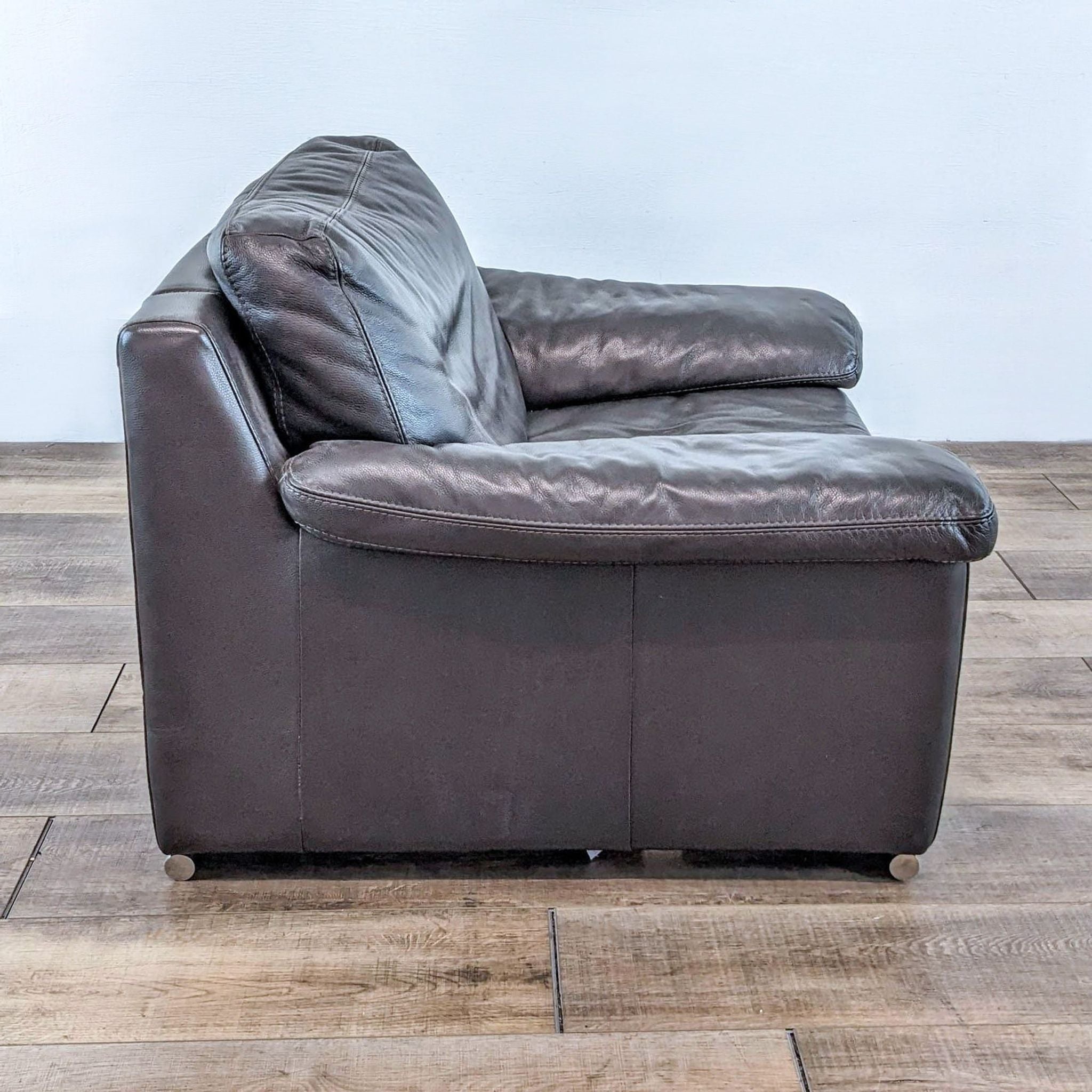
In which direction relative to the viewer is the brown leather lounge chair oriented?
to the viewer's right
